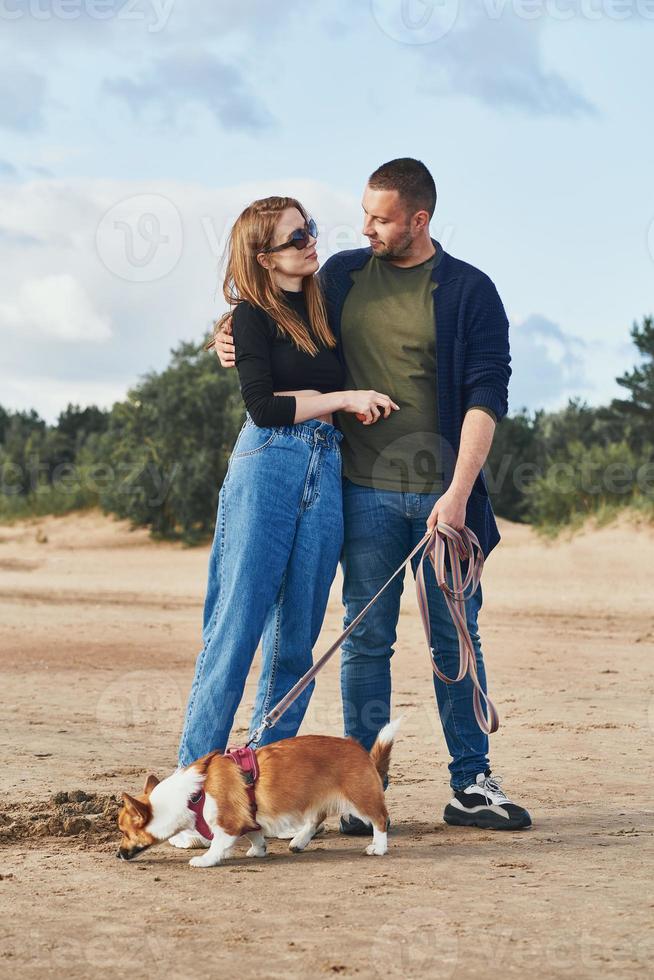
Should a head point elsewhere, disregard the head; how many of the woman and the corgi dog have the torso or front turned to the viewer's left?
1

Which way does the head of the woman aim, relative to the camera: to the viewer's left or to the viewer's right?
to the viewer's right

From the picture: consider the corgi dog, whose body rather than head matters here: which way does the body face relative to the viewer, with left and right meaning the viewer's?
facing to the left of the viewer

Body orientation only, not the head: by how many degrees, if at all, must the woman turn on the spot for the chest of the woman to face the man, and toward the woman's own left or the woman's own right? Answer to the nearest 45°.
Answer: approximately 90° to the woman's own left

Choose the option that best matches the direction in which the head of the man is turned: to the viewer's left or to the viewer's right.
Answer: to the viewer's left

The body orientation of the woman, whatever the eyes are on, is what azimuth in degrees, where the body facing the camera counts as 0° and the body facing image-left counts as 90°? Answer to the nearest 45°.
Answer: approximately 315°

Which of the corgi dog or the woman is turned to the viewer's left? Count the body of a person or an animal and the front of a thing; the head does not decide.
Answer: the corgi dog
